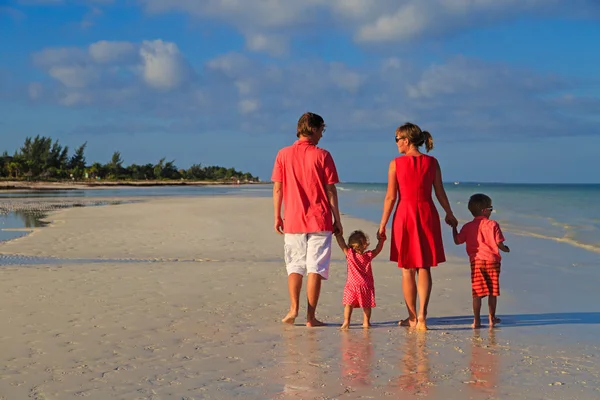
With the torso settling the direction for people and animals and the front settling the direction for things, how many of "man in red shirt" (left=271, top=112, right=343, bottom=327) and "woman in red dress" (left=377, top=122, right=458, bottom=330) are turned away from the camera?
2

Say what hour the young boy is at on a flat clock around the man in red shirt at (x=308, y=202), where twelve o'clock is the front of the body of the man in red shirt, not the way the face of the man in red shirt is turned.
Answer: The young boy is roughly at 3 o'clock from the man in red shirt.

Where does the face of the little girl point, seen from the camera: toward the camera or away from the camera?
away from the camera

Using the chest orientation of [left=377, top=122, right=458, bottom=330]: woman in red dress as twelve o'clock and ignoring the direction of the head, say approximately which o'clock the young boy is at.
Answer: The young boy is roughly at 2 o'clock from the woman in red dress.

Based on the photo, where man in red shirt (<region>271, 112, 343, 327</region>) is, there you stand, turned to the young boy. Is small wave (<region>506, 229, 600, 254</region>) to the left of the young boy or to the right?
left

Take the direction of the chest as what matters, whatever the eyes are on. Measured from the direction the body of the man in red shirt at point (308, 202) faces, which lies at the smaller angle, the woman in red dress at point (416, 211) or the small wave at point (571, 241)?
the small wave

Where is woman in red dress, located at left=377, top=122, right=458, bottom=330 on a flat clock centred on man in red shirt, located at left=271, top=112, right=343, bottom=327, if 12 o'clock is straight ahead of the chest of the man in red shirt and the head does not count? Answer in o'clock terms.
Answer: The woman in red dress is roughly at 3 o'clock from the man in red shirt.

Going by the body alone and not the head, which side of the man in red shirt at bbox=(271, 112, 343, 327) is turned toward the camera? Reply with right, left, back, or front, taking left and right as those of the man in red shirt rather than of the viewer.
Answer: back

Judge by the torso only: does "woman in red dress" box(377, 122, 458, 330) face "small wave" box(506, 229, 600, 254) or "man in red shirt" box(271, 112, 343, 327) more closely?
the small wave

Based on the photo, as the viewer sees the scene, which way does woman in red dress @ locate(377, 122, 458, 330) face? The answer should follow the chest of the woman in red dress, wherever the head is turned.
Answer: away from the camera

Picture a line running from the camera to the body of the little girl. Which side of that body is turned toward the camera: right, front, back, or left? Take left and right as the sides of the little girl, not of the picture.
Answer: back

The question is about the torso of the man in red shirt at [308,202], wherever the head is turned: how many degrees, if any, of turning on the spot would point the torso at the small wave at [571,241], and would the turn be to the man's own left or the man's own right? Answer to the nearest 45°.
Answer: approximately 45° to the man's own right
